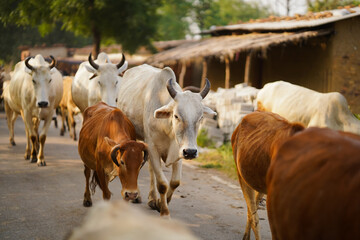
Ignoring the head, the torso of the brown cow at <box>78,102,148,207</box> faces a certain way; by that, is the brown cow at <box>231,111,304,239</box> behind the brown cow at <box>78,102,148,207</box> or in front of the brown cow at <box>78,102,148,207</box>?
in front

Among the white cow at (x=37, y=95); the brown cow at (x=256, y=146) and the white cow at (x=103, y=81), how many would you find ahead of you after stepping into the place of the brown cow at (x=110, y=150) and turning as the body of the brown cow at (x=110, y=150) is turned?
1

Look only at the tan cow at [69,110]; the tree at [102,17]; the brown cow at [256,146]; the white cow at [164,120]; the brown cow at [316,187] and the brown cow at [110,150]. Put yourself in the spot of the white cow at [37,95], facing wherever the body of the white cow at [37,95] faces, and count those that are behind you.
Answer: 2

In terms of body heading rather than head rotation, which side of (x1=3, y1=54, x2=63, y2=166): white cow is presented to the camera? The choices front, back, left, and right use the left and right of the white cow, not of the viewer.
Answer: front

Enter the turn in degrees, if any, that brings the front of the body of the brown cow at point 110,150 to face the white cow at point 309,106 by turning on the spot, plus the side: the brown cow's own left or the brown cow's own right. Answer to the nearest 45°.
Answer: approximately 90° to the brown cow's own left

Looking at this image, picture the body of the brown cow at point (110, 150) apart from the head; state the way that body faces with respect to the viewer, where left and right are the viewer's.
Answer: facing the viewer and to the right of the viewer
